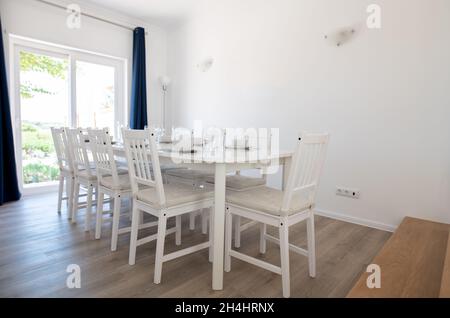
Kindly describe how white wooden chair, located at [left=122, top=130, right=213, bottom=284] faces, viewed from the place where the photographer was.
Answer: facing away from the viewer and to the right of the viewer

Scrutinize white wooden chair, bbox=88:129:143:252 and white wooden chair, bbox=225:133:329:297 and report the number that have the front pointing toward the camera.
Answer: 0

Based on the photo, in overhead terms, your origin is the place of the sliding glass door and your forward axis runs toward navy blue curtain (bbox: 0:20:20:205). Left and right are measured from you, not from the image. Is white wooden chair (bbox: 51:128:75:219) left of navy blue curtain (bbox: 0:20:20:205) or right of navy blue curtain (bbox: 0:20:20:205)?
left

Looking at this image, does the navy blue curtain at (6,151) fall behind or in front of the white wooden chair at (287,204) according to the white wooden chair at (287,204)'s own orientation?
in front

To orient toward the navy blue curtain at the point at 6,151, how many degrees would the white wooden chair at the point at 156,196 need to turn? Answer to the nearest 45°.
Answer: approximately 90° to its left

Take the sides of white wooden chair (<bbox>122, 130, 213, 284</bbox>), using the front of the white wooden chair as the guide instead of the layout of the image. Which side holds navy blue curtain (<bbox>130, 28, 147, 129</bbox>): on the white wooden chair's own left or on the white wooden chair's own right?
on the white wooden chair's own left

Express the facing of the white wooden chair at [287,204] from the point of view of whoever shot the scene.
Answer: facing away from the viewer and to the left of the viewer

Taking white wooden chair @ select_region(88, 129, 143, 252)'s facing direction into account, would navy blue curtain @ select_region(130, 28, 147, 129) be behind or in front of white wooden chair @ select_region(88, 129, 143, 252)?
in front

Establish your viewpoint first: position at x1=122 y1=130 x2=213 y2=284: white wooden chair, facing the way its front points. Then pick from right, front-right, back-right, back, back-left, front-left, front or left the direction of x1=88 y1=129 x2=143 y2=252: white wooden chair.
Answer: left

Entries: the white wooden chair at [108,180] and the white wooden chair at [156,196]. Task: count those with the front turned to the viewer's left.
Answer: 0

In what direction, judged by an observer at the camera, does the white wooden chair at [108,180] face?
facing away from the viewer and to the right of the viewer

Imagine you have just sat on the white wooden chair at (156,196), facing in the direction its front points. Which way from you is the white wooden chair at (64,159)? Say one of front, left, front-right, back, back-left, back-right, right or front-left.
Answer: left

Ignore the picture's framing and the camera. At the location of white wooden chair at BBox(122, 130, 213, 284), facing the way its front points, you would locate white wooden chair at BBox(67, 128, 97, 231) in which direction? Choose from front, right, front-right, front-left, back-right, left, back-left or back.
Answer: left

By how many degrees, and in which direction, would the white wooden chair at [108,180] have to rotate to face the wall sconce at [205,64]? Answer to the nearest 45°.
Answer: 0° — it already faces it

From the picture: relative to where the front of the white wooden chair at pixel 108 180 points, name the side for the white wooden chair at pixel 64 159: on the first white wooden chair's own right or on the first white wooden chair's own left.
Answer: on the first white wooden chair's own left

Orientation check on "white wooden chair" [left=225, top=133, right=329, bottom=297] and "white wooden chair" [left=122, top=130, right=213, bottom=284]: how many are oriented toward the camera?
0
